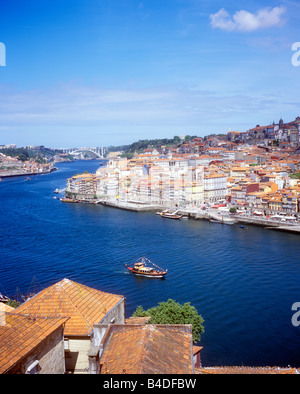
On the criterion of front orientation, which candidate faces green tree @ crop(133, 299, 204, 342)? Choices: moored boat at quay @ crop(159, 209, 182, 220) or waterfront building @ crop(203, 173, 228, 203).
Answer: the waterfront building

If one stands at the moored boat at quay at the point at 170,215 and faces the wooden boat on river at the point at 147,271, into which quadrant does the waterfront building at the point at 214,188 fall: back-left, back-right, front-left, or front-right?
back-left

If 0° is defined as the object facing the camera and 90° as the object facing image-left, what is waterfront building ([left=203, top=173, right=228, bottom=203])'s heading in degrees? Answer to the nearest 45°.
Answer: approximately 0°

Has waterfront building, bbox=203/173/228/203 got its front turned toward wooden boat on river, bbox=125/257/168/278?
yes
